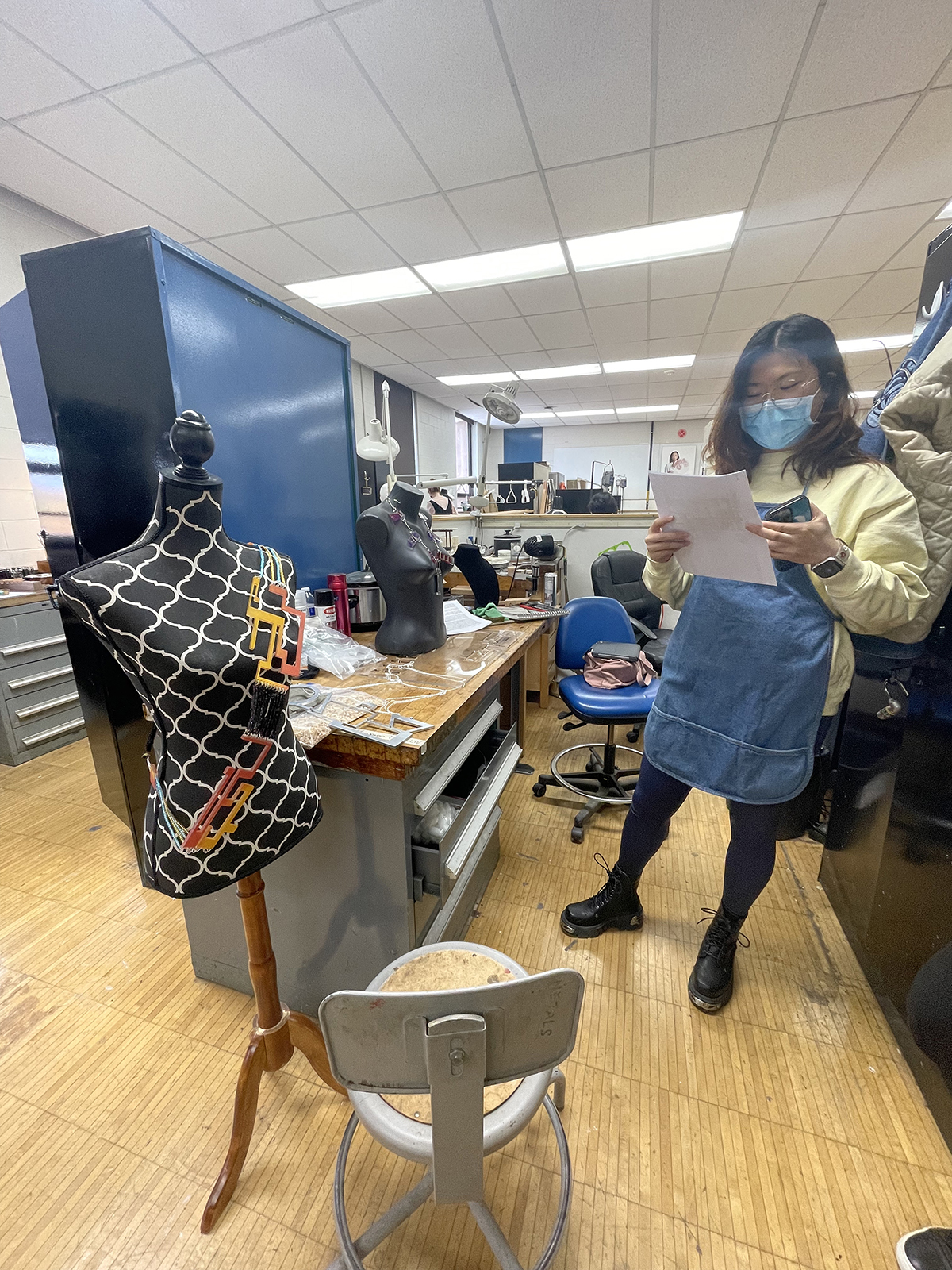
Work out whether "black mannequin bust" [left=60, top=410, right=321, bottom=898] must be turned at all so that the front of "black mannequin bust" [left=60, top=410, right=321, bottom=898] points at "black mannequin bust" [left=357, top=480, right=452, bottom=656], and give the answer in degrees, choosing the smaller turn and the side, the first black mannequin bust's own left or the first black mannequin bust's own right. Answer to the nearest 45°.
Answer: approximately 90° to the first black mannequin bust's own left

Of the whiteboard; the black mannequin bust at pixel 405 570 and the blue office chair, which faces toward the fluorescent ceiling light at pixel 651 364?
the whiteboard

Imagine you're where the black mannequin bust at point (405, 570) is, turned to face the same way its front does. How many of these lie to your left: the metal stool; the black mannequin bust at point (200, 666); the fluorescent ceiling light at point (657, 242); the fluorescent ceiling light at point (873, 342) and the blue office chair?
3

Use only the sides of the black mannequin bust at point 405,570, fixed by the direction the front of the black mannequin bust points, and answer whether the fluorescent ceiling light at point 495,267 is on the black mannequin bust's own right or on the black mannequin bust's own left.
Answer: on the black mannequin bust's own left

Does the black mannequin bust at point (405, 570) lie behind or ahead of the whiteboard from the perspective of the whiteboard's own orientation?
ahead

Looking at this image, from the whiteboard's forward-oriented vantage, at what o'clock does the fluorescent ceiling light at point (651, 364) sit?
The fluorescent ceiling light is roughly at 12 o'clock from the whiteboard.

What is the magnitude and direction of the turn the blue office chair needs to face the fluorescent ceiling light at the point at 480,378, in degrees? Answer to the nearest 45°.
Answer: approximately 135° to its left

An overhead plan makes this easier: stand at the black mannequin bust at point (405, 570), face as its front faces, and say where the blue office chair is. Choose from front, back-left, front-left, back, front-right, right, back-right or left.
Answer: left

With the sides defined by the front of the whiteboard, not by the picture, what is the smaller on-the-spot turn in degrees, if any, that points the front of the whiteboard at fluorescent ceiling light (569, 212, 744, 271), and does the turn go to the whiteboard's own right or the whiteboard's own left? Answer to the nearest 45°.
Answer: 0° — it already faces it

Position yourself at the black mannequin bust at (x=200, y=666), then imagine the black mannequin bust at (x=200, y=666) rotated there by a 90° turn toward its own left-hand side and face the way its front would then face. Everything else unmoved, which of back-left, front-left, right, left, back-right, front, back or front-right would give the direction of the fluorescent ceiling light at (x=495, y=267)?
front

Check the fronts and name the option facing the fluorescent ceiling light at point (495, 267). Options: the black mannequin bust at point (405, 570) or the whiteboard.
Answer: the whiteboard

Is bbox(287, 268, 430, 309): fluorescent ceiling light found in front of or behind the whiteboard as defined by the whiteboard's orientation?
in front
